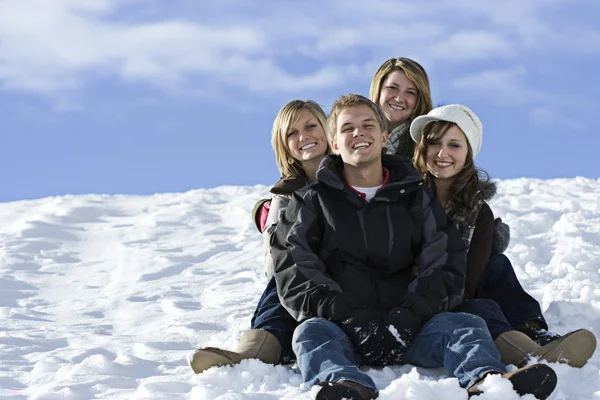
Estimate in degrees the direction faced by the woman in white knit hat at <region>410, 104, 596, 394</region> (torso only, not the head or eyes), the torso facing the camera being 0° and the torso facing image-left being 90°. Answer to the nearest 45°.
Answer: approximately 0°

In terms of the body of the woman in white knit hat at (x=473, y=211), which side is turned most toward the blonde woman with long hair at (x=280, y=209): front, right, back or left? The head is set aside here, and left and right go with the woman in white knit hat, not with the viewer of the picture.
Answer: right
